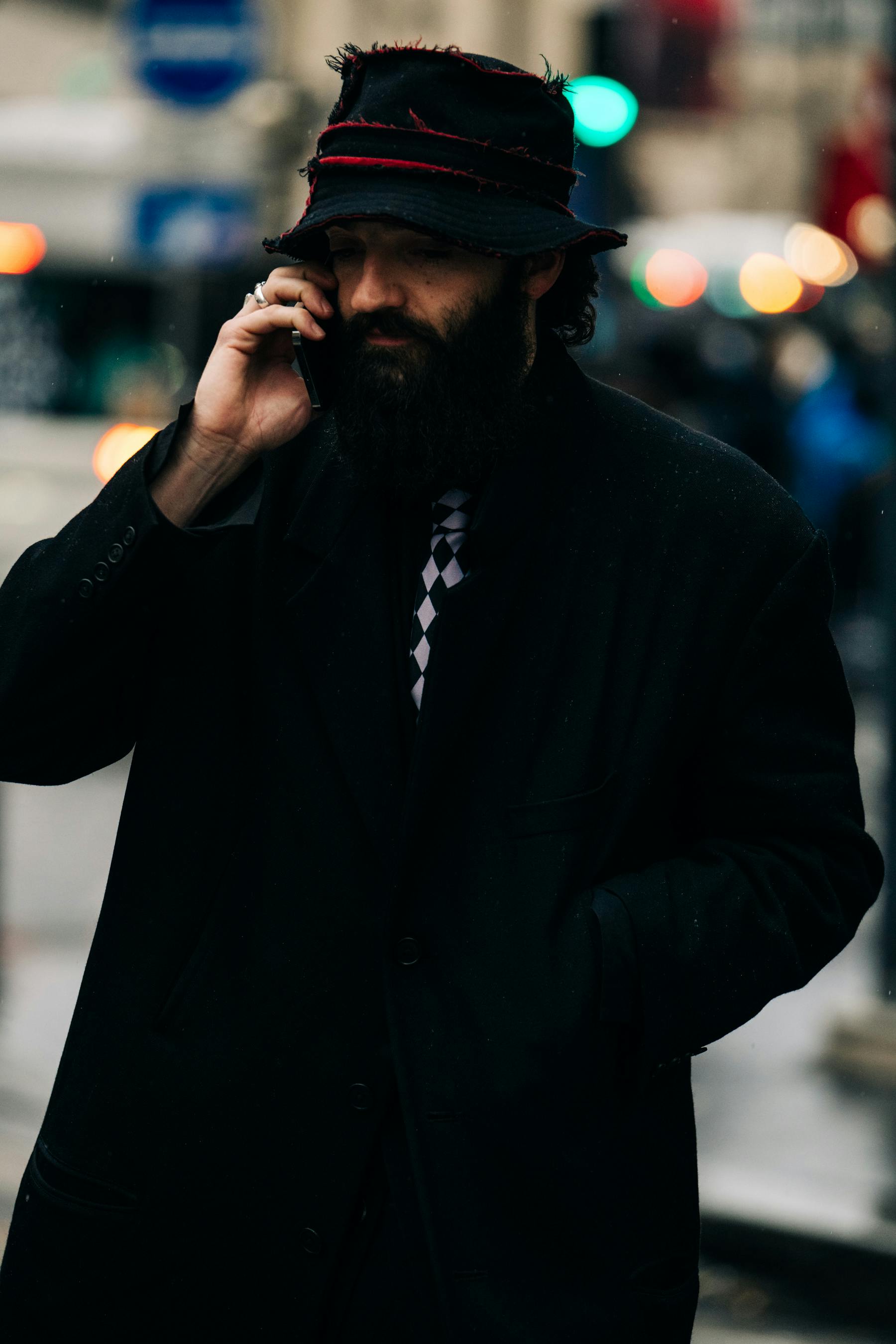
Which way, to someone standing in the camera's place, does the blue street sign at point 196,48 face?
facing the viewer

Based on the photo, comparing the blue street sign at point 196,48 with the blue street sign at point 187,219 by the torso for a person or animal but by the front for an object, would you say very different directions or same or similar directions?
same or similar directions

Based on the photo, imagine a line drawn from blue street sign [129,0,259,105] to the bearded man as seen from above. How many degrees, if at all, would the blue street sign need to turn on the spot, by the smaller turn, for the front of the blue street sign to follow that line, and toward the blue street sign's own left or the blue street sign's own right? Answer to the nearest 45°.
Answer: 0° — it already faces them

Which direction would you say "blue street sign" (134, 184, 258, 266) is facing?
toward the camera

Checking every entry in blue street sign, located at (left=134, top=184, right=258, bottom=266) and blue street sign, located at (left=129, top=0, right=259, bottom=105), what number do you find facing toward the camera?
2

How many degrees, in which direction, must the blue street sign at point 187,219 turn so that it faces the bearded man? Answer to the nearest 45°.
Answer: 0° — it already faces them
